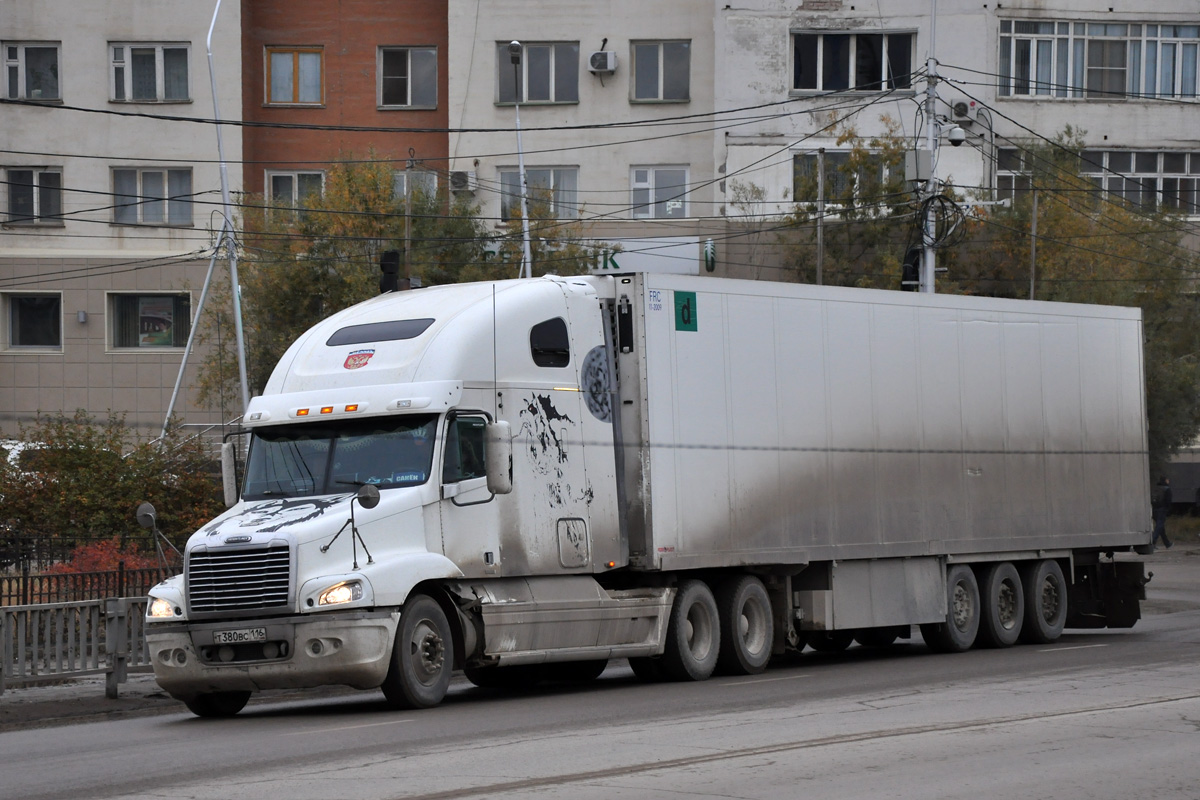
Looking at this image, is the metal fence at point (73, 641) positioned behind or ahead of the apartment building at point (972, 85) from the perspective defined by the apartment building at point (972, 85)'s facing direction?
ahead

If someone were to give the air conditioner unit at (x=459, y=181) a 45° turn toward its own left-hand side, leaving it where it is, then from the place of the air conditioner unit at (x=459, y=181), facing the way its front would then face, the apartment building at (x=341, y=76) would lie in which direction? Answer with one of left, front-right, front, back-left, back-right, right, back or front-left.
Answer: back

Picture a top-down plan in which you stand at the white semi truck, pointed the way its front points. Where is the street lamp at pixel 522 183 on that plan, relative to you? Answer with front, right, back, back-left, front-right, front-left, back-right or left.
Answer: back-right

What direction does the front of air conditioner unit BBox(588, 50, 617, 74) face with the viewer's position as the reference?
facing the viewer

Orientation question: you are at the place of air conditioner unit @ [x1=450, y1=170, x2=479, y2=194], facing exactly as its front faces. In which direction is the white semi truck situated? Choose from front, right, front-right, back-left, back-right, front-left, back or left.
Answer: front

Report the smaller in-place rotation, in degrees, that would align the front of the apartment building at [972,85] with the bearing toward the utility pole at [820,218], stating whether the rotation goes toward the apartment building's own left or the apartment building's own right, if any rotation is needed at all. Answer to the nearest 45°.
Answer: approximately 45° to the apartment building's own right

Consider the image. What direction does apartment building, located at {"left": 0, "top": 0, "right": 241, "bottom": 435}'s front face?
toward the camera

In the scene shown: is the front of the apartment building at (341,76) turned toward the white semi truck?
yes

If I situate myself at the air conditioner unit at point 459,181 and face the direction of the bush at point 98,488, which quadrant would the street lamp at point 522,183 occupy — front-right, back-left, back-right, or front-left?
front-left

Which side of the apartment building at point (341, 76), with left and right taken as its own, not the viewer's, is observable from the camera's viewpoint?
front

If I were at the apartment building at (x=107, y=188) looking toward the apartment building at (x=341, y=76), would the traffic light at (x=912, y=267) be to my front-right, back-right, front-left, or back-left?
front-right

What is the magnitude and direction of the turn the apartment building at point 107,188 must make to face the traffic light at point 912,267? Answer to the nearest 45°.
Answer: approximately 45° to its left

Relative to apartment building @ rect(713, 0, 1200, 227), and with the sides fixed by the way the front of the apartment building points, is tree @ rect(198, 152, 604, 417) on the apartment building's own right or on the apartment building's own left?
on the apartment building's own right

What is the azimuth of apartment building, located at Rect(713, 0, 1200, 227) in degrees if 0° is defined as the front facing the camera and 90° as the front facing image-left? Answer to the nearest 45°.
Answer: approximately 0°
